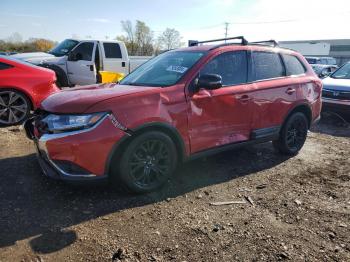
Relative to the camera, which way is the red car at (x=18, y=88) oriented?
to the viewer's left

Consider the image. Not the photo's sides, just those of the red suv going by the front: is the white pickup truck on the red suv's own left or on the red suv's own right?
on the red suv's own right

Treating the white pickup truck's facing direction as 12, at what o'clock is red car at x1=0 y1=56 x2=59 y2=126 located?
The red car is roughly at 11 o'clock from the white pickup truck.

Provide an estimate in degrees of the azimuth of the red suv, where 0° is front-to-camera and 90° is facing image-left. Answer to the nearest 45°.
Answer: approximately 45°

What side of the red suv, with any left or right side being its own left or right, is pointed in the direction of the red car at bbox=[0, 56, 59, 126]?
right
